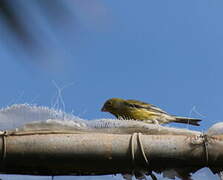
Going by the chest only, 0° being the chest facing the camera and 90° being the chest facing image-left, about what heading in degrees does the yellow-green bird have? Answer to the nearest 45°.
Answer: approximately 90°
